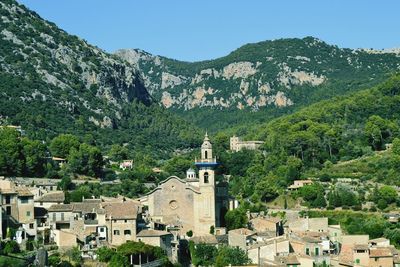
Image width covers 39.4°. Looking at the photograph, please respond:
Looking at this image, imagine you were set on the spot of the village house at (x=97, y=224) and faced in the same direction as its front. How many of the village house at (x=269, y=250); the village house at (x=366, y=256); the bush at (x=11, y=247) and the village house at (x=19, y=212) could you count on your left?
2

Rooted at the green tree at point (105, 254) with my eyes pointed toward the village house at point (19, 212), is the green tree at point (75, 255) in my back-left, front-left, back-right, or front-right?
front-left

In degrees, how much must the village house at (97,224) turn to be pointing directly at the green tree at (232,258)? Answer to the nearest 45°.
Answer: approximately 90° to its left

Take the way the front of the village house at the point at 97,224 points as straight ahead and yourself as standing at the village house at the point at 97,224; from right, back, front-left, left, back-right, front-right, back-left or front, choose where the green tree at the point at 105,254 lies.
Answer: front

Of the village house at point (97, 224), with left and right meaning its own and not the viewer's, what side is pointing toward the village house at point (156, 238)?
left

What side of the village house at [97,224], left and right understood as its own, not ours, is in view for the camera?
front

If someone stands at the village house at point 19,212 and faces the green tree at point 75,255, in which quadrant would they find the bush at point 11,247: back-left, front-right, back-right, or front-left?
front-right

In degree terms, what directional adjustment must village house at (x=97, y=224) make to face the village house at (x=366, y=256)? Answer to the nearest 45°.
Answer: approximately 90° to its left

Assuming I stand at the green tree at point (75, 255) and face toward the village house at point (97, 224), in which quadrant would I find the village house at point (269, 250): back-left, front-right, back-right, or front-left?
front-right

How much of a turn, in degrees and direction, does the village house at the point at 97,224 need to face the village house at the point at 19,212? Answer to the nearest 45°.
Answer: approximately 90° to its right

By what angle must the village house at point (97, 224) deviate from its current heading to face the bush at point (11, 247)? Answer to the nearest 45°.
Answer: approximately 45° to its right

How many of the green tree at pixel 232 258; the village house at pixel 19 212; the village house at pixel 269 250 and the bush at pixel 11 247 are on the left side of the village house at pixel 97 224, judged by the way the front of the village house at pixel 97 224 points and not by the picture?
2
